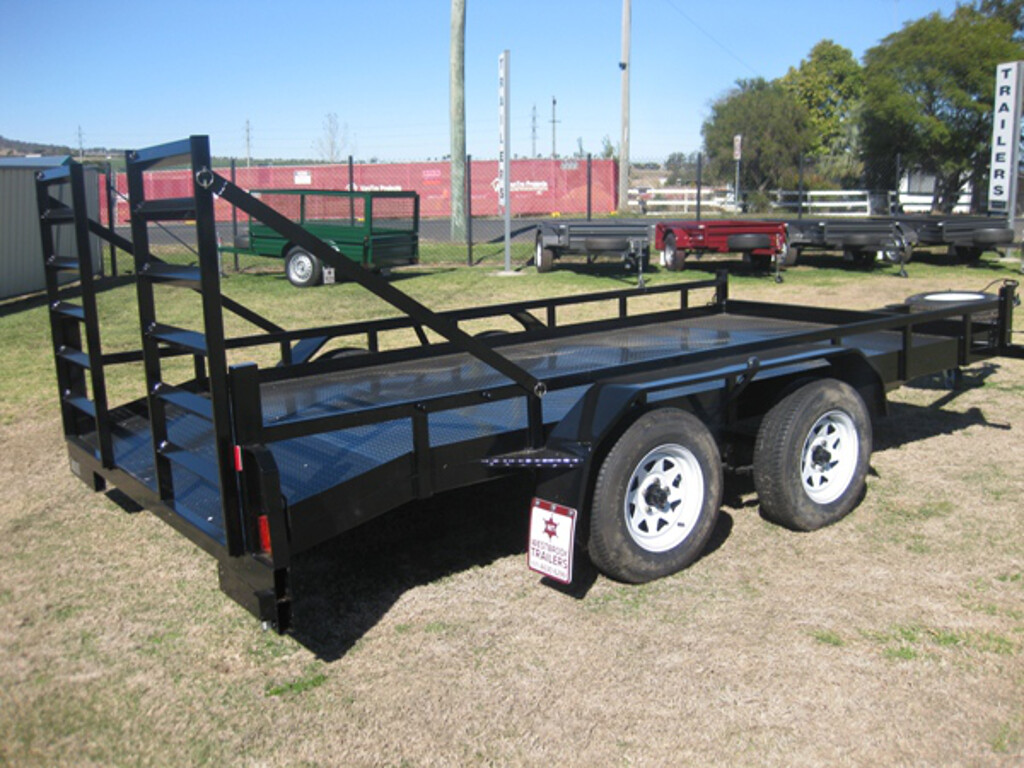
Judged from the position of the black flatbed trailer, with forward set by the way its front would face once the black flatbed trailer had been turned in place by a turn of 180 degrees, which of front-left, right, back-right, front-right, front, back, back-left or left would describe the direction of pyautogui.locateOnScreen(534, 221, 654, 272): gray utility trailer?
back-right

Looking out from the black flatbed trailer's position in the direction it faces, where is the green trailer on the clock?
The green trailer is roughly at 10 o'clock from the black flatbed trailer.

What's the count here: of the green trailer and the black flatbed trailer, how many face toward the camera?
0

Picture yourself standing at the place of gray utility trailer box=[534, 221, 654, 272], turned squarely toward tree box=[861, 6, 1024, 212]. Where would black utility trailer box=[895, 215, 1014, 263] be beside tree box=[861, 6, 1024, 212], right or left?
right

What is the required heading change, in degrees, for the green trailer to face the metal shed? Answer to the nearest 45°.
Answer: approximately 45° to its left

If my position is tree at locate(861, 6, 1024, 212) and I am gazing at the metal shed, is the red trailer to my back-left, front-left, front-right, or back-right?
front-left

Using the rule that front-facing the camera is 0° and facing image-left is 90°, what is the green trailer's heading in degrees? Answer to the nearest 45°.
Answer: approximately 135°

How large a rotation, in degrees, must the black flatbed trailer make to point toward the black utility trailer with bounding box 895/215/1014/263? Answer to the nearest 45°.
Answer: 0° — it already faces it

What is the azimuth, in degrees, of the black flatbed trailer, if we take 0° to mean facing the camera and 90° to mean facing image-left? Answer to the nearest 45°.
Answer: approximately 225°

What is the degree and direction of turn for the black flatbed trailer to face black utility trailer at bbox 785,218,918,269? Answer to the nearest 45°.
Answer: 0° — it already faces it

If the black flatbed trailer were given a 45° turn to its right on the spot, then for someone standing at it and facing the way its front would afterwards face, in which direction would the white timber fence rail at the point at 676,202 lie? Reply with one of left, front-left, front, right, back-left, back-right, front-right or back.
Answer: left

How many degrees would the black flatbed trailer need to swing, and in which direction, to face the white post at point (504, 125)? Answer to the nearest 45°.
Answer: approximately 45° to its left

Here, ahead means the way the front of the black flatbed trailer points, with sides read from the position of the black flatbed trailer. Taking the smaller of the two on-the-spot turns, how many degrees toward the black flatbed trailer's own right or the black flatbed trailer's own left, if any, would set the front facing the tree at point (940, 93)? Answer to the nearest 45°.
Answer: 0° — it already faces it

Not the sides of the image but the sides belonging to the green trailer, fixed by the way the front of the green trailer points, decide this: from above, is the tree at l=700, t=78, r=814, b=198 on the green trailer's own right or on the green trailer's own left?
on the green trailer's own right
